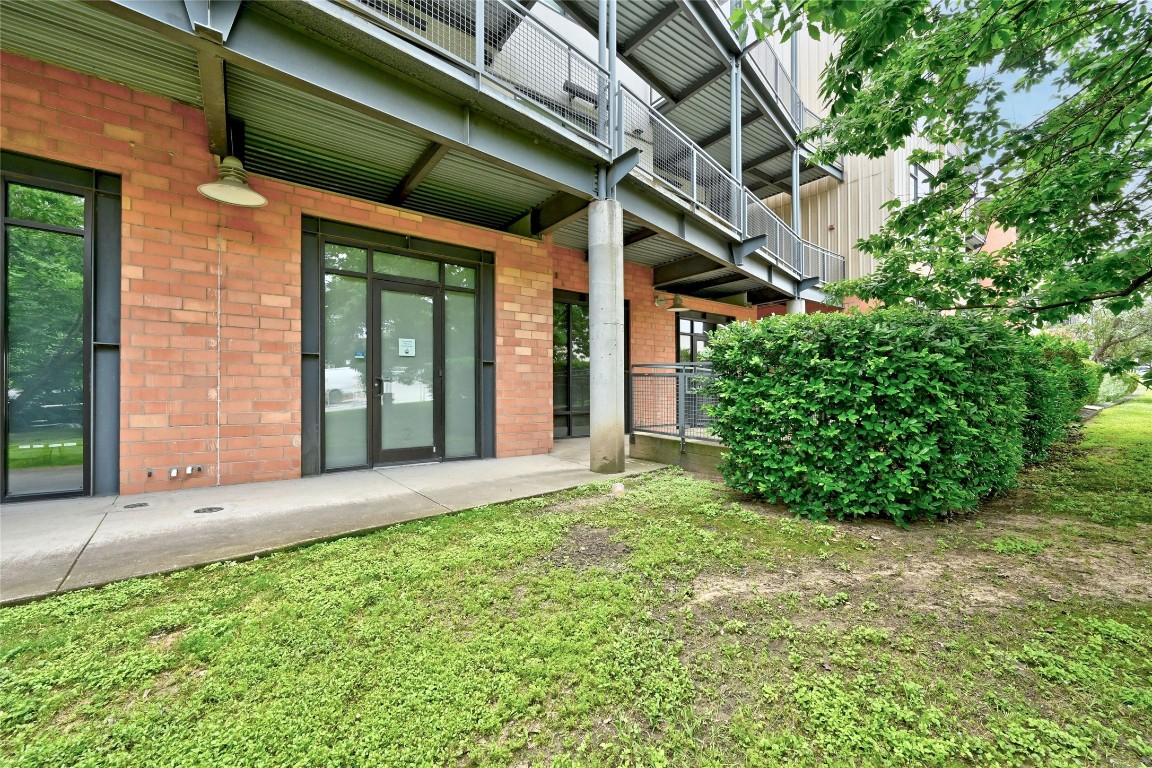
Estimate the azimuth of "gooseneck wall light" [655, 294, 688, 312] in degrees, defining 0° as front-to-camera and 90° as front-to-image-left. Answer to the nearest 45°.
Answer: approximately 315°

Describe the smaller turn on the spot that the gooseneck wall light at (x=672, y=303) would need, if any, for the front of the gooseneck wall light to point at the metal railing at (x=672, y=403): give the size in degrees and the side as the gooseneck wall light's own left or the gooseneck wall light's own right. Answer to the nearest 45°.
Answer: approximately 45° to the gooseneck wall light's own right

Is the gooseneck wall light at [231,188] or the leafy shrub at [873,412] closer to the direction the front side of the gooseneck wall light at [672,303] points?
the leafy shrub

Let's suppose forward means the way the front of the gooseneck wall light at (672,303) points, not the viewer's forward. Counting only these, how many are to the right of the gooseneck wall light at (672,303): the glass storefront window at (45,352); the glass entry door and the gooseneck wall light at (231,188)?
3

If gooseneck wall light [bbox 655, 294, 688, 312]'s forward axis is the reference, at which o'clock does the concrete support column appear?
The concrete support column is roughly at 2 o'clock from the gooseneck wall light.

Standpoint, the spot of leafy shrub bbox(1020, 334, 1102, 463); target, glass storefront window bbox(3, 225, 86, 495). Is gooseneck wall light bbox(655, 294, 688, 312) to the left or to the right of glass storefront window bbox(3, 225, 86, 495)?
right

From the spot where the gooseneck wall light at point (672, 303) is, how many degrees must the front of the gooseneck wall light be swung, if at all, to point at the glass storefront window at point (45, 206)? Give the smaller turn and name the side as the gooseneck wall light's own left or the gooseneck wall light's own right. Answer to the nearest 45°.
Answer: approximately 90° to the gooseneck wall light's own right

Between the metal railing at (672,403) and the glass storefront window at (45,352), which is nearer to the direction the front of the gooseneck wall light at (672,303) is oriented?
the metal railing

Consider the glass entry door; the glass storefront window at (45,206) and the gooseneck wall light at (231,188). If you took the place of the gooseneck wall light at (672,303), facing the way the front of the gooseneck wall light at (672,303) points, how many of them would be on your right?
3

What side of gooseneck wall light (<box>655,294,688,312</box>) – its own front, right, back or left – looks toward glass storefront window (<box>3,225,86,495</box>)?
right

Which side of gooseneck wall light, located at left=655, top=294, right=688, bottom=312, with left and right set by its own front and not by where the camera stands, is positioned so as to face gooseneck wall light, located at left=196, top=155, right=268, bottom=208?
right
